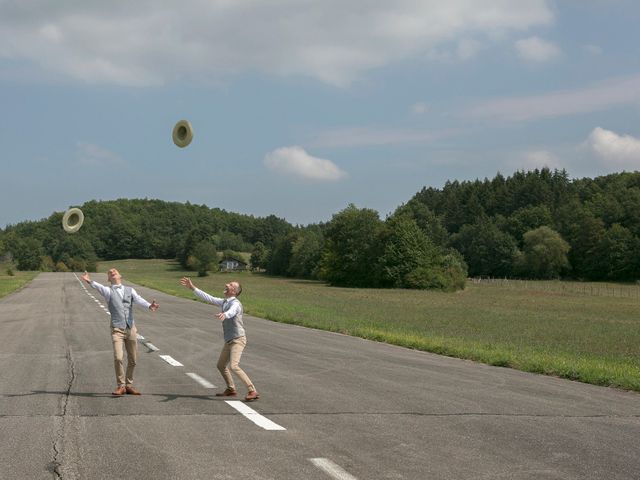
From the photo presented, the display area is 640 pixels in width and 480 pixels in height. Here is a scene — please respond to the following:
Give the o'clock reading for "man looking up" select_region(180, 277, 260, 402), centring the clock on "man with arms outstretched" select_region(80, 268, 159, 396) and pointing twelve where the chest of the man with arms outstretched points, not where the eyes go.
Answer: The man looking up is roughly at 10 o'clock from the man with arms outstretched.

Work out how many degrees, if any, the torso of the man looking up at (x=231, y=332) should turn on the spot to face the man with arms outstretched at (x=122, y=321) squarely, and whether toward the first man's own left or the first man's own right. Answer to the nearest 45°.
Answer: approximately 45° to the first man's own right

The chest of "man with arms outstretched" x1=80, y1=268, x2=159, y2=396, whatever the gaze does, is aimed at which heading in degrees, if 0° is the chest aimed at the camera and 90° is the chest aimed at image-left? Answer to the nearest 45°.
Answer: approximately 0°

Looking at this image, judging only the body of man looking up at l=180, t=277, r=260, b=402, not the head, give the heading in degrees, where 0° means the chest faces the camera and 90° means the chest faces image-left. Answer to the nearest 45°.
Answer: approximately 45°

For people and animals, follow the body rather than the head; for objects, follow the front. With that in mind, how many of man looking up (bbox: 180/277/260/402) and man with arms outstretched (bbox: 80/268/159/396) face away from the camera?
0
